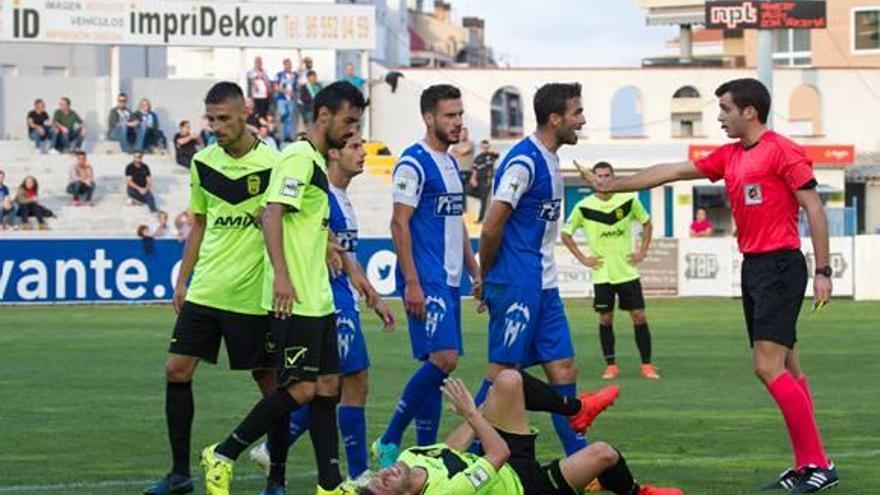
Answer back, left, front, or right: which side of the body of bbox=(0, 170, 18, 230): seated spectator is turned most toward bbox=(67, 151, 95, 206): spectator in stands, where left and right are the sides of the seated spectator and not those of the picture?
left

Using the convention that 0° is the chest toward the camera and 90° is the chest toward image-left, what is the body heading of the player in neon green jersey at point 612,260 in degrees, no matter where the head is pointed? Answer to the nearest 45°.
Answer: approximately 0°

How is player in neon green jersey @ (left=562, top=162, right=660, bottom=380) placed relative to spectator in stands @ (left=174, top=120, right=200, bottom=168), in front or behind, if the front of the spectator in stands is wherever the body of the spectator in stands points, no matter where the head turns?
in front

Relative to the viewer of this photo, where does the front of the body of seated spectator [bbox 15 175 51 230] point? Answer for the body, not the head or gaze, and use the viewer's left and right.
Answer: facing the viewer and to the right of the viewer

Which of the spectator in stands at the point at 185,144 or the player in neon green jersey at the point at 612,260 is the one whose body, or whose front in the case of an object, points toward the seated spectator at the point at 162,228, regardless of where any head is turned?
the spectator in stands

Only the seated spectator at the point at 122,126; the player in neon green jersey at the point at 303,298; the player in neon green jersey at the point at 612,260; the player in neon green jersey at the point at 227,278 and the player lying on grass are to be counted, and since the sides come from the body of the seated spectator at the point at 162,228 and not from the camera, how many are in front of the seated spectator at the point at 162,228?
4

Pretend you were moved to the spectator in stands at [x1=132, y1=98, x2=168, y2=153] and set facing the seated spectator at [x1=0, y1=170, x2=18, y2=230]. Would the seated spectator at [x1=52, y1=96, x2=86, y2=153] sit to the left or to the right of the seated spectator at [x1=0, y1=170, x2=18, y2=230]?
right

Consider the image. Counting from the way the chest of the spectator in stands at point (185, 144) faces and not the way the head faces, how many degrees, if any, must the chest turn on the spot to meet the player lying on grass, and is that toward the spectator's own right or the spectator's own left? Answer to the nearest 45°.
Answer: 0° — they already face them

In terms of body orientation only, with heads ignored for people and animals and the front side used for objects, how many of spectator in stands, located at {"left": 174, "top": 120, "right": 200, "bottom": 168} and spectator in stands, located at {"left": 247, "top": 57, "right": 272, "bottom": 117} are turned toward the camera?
2
